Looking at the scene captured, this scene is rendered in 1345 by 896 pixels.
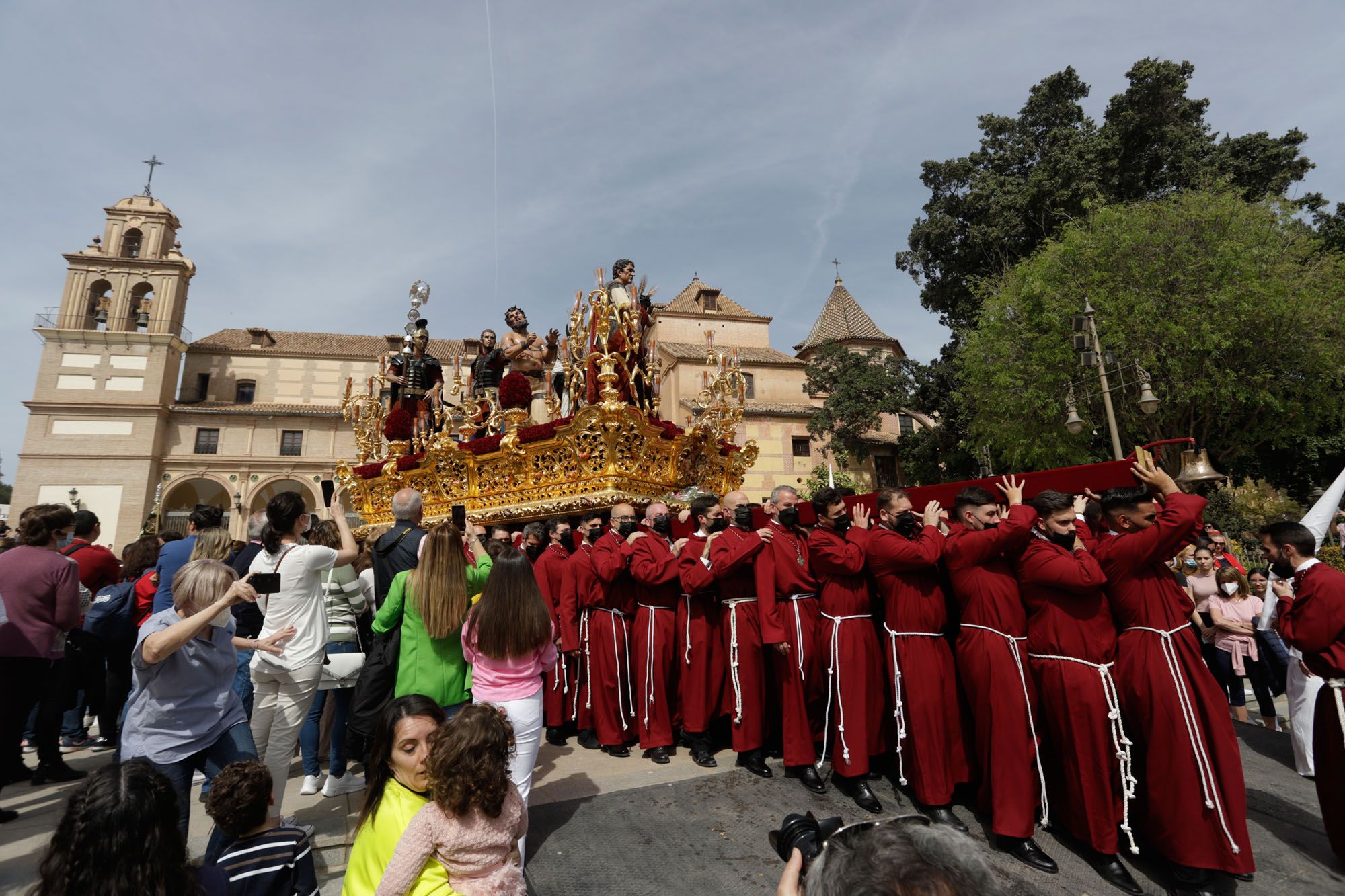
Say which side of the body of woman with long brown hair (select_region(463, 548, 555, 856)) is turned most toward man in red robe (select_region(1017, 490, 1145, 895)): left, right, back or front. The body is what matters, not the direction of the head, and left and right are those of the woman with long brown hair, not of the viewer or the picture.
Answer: right

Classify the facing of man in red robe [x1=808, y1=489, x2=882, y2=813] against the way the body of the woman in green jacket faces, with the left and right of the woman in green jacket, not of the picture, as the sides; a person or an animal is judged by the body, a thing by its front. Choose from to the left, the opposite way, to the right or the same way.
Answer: the opposite way

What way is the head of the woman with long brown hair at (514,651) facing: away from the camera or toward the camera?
away from the camera

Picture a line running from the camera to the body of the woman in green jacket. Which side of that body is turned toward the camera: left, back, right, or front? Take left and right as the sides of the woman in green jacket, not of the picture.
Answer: back

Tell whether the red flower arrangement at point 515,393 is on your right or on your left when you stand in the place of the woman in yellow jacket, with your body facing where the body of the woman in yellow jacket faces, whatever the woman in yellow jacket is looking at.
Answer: on your left

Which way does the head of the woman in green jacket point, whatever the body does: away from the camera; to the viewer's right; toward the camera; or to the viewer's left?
away from the camera

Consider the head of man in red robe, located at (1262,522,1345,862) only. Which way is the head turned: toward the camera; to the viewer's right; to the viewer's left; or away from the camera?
to the viewer's left

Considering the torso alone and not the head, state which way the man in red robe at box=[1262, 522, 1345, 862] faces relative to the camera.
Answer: to the viewer's left

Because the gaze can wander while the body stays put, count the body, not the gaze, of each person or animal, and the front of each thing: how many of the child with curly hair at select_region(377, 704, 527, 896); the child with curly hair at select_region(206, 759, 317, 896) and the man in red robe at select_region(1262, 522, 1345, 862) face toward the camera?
0

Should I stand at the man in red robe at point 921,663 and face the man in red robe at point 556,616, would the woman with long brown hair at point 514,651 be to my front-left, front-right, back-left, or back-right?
front-left

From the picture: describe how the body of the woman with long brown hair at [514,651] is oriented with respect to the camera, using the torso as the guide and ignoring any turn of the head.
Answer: away from the camera
